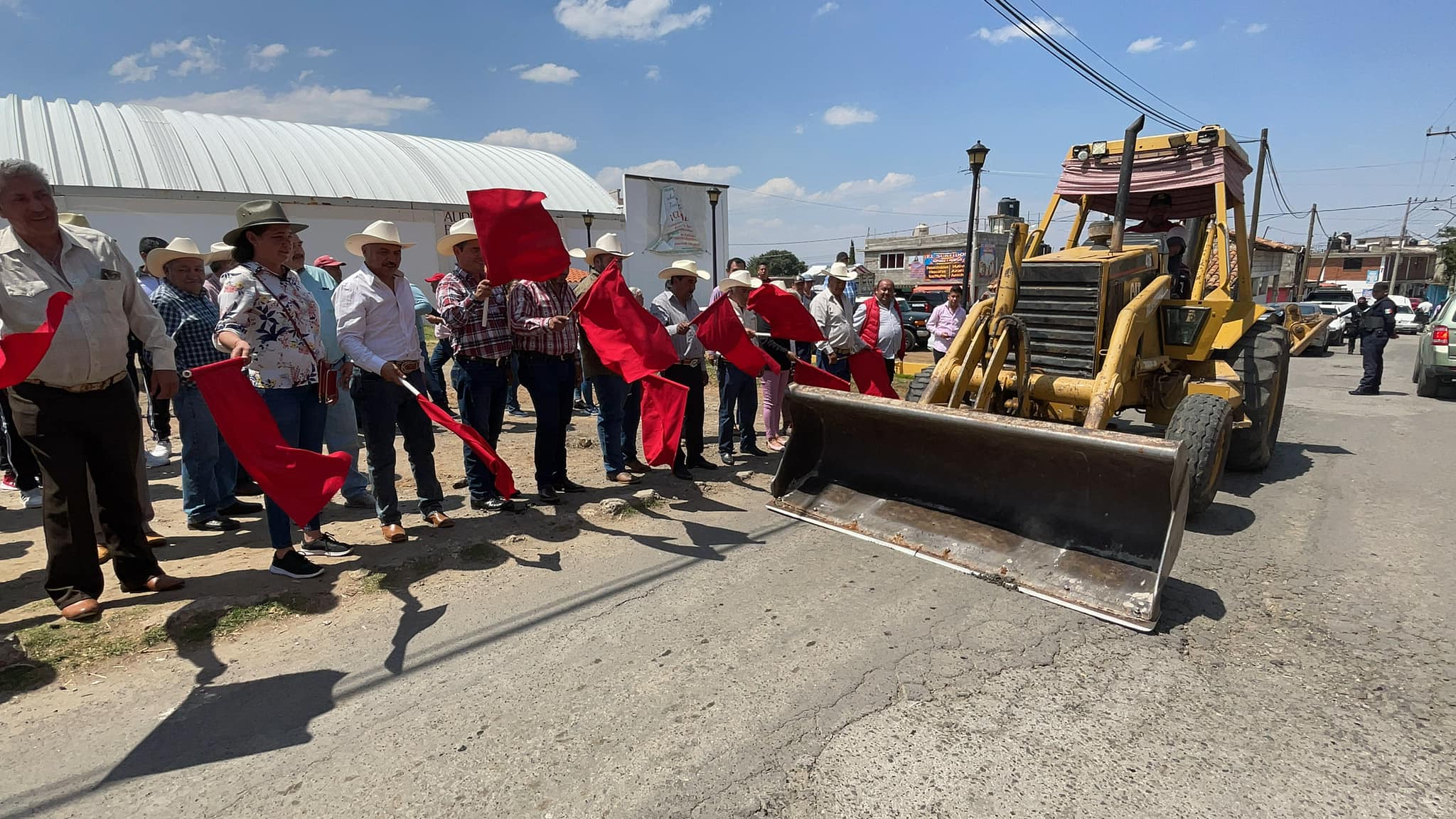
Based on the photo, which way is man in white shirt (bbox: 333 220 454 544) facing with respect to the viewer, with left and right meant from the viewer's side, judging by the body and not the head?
facing the viewer and to the right of the viewer

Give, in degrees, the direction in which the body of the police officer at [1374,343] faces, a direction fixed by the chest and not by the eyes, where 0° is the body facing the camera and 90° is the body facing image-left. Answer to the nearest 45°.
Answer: approximately 90°

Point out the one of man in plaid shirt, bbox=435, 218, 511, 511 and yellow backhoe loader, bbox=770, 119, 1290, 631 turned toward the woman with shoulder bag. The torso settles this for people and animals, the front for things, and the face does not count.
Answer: the yellow backhoe loader

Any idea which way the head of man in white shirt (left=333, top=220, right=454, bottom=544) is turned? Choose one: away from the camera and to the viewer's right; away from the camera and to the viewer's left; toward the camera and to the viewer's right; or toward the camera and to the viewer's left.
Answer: toward the camera and to the viewer's right

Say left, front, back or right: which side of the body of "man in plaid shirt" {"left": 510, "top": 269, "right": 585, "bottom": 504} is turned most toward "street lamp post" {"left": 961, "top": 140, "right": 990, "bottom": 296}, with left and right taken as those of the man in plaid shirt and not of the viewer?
left

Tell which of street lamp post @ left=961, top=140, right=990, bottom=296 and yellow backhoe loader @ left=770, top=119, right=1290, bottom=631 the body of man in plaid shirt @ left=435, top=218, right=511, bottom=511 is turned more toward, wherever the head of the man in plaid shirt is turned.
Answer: the yellow backhoe loader

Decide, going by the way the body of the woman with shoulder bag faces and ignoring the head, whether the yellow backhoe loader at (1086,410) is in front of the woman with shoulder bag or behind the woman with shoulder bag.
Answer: in front

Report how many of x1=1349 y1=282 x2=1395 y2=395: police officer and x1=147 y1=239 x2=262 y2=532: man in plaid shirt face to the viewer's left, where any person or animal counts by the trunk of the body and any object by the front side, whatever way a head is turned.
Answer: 1

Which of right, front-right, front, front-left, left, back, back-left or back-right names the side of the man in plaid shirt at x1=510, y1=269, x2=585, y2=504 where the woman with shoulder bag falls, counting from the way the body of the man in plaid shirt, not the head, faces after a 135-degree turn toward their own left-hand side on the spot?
back-left

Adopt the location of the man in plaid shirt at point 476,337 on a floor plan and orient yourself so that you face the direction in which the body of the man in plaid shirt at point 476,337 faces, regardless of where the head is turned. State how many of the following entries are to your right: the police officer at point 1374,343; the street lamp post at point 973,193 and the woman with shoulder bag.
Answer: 1

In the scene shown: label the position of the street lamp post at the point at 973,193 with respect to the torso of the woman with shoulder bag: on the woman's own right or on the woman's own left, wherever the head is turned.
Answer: on the woman's own left

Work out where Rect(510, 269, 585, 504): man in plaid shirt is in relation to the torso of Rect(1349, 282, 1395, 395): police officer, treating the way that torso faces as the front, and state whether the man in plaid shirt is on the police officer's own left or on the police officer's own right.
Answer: on the police officer's own left
